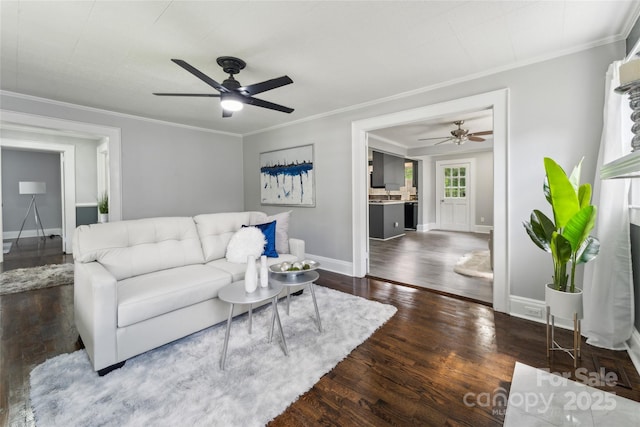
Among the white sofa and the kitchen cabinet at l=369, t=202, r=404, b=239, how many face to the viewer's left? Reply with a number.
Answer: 0

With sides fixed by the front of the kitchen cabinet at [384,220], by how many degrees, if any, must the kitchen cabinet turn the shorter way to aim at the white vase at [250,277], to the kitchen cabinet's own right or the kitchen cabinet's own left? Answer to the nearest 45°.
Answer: approximately 45° to the kitchen cabinet's own right

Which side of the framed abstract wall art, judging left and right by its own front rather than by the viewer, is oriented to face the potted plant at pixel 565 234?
left

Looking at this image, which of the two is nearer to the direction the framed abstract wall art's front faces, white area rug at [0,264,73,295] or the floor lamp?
the white area rug

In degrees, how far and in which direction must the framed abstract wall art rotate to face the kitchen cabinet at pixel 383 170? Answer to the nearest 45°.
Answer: approximately 180°

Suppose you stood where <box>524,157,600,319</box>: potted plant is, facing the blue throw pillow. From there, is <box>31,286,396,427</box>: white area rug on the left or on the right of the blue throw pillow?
left

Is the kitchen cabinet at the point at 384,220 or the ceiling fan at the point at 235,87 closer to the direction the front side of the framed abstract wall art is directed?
the ceiling fan

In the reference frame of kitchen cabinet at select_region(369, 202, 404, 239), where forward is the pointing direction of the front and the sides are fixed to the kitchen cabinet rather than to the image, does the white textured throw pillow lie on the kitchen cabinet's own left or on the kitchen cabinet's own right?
on the kitchen cabinet's own right

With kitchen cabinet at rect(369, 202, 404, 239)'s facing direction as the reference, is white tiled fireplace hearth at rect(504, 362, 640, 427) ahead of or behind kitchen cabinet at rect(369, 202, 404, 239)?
ahead

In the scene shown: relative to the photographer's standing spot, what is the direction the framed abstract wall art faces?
facing the viewer and to the left of the viewer

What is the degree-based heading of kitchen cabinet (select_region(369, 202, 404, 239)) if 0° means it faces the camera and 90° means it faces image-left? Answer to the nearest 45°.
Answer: approximately 315°
